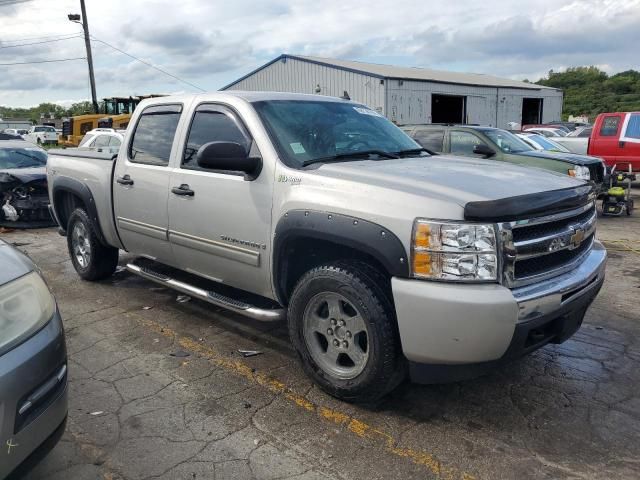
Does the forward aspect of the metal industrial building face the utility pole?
no

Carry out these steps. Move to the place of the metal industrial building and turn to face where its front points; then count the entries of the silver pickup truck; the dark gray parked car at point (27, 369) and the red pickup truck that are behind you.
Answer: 0

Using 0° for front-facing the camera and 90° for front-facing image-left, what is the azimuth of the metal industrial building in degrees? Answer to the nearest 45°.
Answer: approximately 315°

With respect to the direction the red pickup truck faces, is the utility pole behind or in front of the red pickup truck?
behind

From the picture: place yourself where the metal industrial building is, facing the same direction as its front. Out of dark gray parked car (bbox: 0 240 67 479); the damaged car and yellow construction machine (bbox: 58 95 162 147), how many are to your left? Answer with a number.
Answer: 0

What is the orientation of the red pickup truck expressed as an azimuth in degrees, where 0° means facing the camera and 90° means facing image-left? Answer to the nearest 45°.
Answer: approximately 315°

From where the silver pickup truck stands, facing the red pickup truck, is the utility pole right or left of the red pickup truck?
left

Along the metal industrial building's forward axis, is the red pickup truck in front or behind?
in front

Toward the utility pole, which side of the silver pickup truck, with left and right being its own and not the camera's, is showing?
back

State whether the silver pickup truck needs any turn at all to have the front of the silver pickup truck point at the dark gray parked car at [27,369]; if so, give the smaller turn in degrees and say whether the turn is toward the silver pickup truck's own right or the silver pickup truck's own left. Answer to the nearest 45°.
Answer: approximately 90° to the silver pickup truck's own right

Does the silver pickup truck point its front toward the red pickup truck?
no

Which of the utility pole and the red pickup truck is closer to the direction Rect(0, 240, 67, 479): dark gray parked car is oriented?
the red pickup truck

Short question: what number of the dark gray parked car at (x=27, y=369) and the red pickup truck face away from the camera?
0

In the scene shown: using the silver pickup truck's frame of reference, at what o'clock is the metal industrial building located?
The metal industrial building is roughly at 8 o'clock from the silver pickup truck.

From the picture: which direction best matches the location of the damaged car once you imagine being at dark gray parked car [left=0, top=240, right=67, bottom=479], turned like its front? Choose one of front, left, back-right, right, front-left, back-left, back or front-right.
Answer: back-left

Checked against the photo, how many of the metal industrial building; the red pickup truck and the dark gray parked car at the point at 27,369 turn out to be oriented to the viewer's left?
0

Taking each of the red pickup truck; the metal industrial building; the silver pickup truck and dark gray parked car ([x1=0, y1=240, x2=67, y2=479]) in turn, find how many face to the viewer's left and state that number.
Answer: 0
